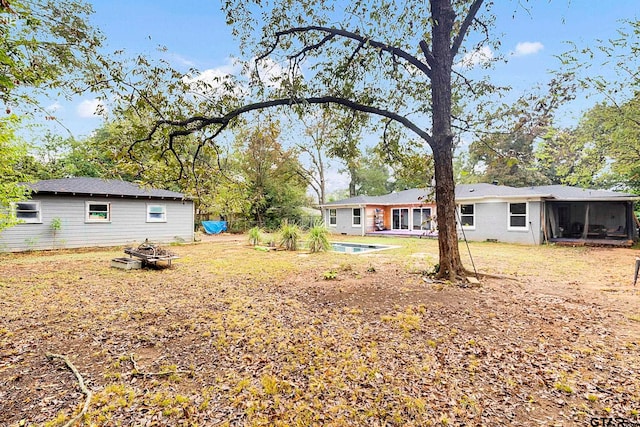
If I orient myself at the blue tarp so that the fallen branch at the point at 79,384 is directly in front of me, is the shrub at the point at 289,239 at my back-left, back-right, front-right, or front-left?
front-left

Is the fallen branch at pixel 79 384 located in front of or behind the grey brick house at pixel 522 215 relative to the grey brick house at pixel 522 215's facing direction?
behind

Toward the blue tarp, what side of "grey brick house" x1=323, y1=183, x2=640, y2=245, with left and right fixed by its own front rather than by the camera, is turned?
left

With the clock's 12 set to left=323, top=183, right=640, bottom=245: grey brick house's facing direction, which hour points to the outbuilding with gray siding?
The outbuilding with gray siding is roughly at 8 o'clock from the grey brick house.

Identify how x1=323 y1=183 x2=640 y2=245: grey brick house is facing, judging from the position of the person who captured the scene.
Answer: facing away from the viewer

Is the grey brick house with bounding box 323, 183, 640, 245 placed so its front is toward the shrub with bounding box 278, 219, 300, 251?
no

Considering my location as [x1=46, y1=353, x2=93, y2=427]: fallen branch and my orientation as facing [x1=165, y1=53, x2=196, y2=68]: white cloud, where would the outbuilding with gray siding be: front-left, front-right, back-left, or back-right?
front-left

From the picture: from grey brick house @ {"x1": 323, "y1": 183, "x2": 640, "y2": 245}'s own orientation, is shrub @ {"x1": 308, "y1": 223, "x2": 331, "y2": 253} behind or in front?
behind
